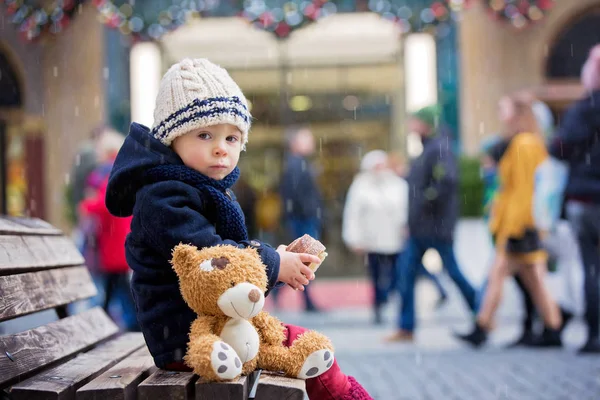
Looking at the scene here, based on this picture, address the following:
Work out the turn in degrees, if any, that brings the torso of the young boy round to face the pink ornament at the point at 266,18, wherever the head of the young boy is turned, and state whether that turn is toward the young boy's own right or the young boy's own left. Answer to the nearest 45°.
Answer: approximately 135° to the young boy's own left

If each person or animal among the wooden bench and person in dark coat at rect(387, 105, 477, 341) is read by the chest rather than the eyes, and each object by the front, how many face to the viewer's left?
1

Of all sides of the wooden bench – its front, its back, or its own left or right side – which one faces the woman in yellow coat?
left

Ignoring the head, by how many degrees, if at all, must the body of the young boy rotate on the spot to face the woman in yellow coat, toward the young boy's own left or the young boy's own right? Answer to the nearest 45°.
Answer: approximately 90° to the young boy's own left

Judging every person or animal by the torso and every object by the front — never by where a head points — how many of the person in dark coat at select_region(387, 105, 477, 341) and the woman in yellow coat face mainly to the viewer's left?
2

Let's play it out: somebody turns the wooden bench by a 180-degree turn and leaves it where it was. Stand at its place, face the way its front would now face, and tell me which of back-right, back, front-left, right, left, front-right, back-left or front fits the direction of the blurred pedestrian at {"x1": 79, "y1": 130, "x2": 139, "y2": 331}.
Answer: front-right

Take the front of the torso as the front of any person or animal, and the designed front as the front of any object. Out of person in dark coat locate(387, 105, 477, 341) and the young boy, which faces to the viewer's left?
the person in dark coat

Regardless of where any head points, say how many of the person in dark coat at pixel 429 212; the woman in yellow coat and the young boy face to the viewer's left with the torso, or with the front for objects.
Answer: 2

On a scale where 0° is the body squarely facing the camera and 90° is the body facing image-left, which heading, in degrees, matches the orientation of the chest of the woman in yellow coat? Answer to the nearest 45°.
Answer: approximately 90°

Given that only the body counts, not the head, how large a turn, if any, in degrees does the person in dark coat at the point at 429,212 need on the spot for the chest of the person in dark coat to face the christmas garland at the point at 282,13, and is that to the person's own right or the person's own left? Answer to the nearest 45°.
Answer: approximately 45° to the person's own right

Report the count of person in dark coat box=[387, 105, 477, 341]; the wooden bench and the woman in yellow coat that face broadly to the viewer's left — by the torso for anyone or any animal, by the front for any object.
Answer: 2

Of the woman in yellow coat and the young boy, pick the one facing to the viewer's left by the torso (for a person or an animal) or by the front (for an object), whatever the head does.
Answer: the woman in yellow coat

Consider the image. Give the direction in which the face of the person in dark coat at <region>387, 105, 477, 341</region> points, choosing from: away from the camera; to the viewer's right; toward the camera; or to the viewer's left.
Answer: to the viewer's left

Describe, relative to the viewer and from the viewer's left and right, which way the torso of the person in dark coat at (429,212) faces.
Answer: facing to the left of the viewer
